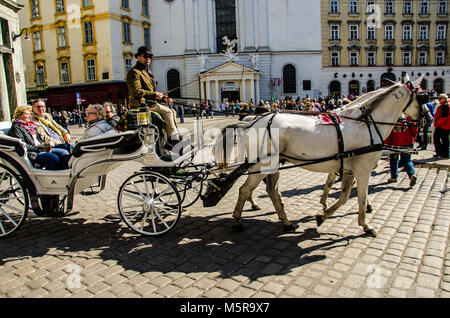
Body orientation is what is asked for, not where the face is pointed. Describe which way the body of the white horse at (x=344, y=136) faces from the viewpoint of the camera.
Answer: to the viewer's right

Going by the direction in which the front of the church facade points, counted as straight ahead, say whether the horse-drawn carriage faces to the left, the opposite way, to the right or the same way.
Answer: to the left

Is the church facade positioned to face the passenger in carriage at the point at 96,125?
yes

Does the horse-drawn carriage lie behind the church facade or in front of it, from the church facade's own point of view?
in front

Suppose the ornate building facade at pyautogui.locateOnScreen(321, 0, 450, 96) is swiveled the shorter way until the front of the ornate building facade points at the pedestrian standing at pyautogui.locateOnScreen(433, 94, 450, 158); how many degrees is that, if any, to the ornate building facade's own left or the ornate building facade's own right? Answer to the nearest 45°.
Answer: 0° — it already faces them

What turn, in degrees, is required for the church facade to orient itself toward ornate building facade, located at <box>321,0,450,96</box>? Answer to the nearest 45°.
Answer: approximately 90° to its left

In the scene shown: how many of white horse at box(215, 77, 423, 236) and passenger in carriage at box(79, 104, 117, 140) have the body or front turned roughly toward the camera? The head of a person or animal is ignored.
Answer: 0

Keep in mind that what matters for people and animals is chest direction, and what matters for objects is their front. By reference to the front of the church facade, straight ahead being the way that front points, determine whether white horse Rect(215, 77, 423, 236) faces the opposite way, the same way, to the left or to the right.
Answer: to the left

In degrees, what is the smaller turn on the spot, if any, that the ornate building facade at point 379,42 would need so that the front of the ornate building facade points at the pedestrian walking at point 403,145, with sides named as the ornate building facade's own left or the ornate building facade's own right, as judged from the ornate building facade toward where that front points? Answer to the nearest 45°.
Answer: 0° — it already faces them

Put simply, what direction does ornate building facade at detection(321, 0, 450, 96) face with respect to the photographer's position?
facing the viewer

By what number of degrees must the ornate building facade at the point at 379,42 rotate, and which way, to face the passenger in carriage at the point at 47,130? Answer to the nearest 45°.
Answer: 0° — it already faces them
